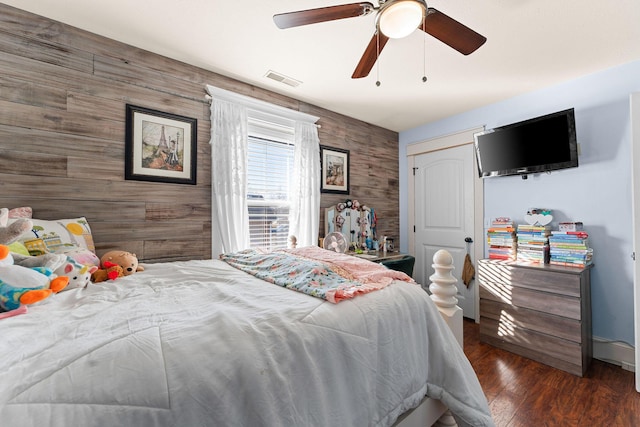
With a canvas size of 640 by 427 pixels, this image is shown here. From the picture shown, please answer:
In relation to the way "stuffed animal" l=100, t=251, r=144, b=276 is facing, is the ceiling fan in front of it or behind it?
in front

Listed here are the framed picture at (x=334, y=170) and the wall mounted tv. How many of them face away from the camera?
0

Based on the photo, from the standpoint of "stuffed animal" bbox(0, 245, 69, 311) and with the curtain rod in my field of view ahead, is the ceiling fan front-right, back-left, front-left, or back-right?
front-right

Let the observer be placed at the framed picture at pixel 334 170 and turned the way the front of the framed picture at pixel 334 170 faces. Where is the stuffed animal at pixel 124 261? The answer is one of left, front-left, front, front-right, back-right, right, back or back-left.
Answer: right

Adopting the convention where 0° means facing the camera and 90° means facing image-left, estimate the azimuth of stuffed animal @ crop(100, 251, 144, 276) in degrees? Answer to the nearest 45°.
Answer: approximately 315°

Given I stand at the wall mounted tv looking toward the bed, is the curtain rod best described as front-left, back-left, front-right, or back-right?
front-right

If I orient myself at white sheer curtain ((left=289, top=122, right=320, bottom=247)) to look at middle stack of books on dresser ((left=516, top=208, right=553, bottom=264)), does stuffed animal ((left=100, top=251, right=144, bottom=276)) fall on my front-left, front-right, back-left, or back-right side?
back-right

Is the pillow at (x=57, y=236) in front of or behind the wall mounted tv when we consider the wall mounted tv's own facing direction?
in front

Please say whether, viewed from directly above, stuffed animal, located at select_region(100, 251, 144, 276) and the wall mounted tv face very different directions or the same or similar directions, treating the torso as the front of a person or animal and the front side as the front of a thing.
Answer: very different directions

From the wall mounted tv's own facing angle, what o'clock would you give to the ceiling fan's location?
The ceiling fan is roughly at 11 o'clock from the wall mounted tv.

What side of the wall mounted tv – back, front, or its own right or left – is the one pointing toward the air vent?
front

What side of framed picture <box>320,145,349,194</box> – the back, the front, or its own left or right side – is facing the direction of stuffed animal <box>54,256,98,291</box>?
right

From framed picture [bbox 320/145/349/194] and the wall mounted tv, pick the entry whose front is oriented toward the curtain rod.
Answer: the wall mounted tv

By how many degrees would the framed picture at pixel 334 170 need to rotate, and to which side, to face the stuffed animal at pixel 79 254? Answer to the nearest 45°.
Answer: approximately 90° to its right

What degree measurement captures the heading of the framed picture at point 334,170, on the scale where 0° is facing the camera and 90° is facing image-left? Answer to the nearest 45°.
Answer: approximately 315°

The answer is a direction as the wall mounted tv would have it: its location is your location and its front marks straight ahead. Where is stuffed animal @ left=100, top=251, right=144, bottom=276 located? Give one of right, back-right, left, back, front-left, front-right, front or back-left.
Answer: front

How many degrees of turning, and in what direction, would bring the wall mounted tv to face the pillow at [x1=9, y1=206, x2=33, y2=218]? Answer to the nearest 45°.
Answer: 0° — it already faces it
